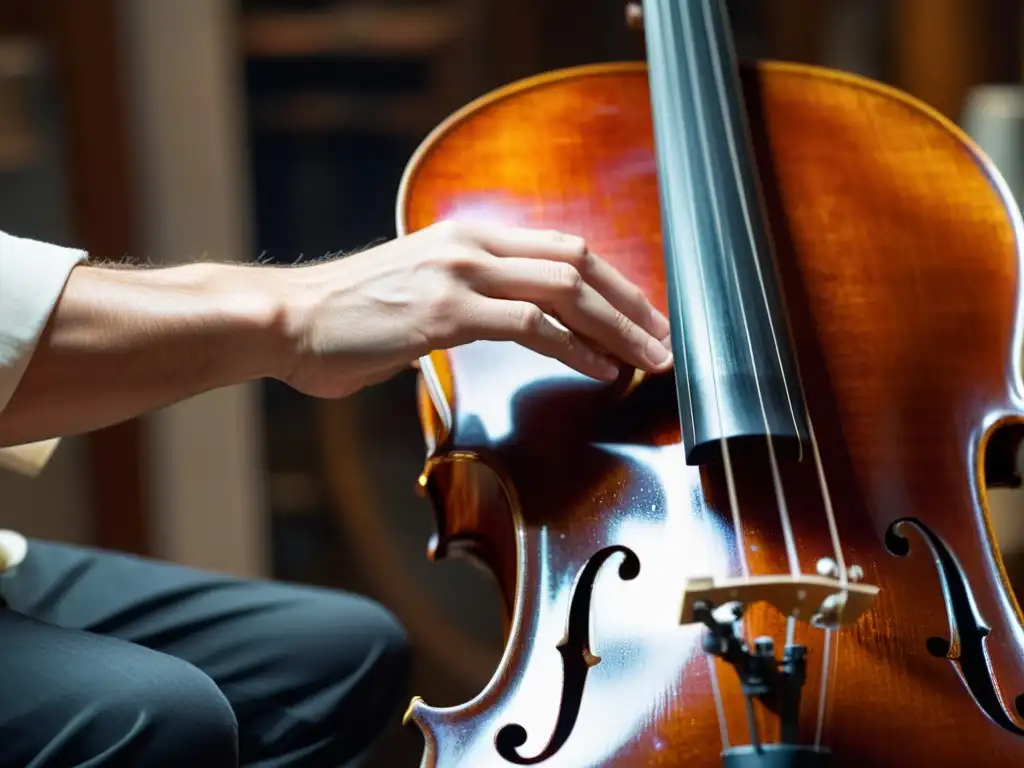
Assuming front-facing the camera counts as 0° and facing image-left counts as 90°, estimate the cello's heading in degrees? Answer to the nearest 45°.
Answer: approximately 0°
